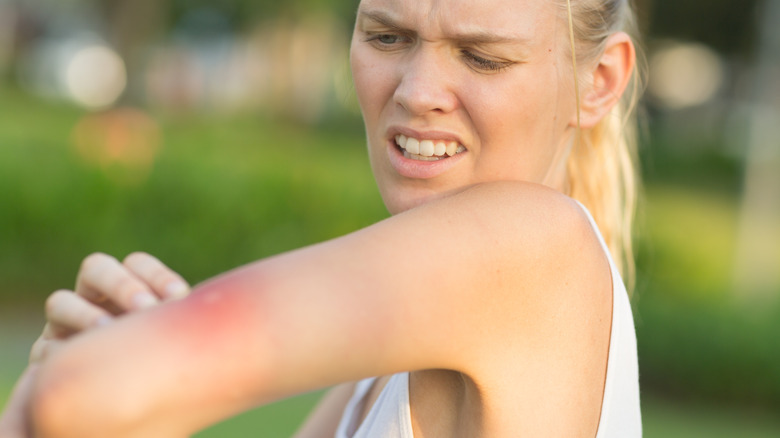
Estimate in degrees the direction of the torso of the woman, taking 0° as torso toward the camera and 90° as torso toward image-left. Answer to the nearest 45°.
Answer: approximately 45°

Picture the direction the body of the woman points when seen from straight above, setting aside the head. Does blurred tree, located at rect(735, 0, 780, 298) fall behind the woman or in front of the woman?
behind
